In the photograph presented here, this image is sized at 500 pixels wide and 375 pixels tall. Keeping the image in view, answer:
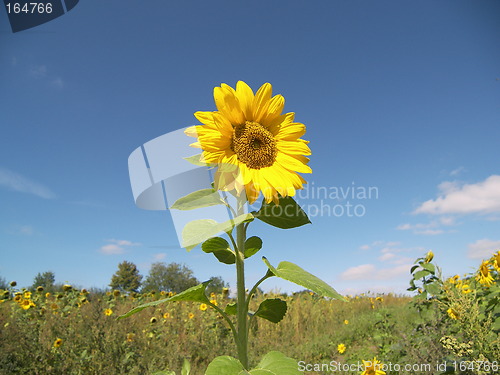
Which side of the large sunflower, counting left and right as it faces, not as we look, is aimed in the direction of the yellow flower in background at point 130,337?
back

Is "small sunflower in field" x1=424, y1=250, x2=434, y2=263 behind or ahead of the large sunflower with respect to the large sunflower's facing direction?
behind

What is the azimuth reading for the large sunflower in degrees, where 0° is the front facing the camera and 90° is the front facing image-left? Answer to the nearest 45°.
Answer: approximately 0°

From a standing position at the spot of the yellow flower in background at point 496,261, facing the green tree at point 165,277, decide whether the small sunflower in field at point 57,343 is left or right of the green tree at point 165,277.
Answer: left

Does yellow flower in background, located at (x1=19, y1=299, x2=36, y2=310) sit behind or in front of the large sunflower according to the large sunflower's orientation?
behind

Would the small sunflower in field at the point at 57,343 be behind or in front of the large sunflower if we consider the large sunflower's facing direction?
behind
